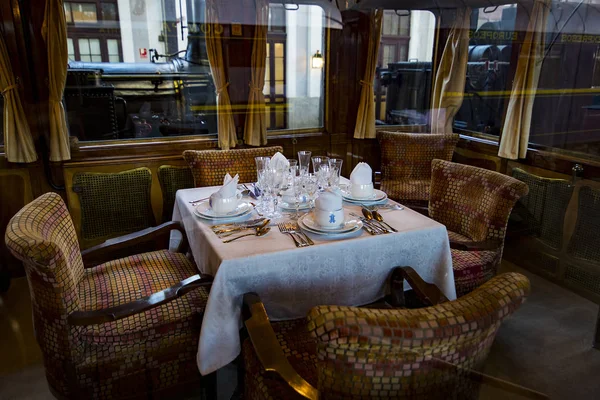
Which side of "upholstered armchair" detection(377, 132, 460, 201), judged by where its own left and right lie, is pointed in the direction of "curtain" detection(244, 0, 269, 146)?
right

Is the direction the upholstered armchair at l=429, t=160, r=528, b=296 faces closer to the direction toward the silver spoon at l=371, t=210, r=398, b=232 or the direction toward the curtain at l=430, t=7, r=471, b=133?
the silver spoon

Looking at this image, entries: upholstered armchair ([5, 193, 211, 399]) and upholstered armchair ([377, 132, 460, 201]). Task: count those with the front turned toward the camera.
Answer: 1

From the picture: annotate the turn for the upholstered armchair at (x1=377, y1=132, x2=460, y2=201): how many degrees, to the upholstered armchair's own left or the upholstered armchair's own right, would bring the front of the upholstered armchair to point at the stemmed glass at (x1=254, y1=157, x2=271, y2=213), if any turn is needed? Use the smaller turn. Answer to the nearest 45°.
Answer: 0° — it already faces it

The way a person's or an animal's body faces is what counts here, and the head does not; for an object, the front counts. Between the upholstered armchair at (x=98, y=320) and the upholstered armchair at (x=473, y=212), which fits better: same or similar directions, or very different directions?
very different directions

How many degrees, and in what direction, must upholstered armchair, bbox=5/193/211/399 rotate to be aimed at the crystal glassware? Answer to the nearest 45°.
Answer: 0° — it already faces it

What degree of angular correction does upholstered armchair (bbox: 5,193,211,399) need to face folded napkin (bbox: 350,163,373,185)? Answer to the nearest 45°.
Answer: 0° — it already faces it

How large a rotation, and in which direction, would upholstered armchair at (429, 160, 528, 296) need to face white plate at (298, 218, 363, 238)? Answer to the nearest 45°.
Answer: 0° — it already faces it

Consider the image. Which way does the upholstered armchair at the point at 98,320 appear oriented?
to the viewer's right

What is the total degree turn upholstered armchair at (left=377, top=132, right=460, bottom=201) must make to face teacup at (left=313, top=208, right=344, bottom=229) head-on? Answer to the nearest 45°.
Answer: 0° — it already faces it

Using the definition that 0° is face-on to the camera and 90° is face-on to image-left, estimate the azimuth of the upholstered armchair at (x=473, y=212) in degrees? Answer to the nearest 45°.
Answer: approximately 45°

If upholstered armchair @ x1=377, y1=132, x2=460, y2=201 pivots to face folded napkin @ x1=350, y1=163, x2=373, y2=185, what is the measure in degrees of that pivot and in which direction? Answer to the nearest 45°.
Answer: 0° — it already faces it

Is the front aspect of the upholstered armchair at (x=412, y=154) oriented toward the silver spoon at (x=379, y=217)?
yes
